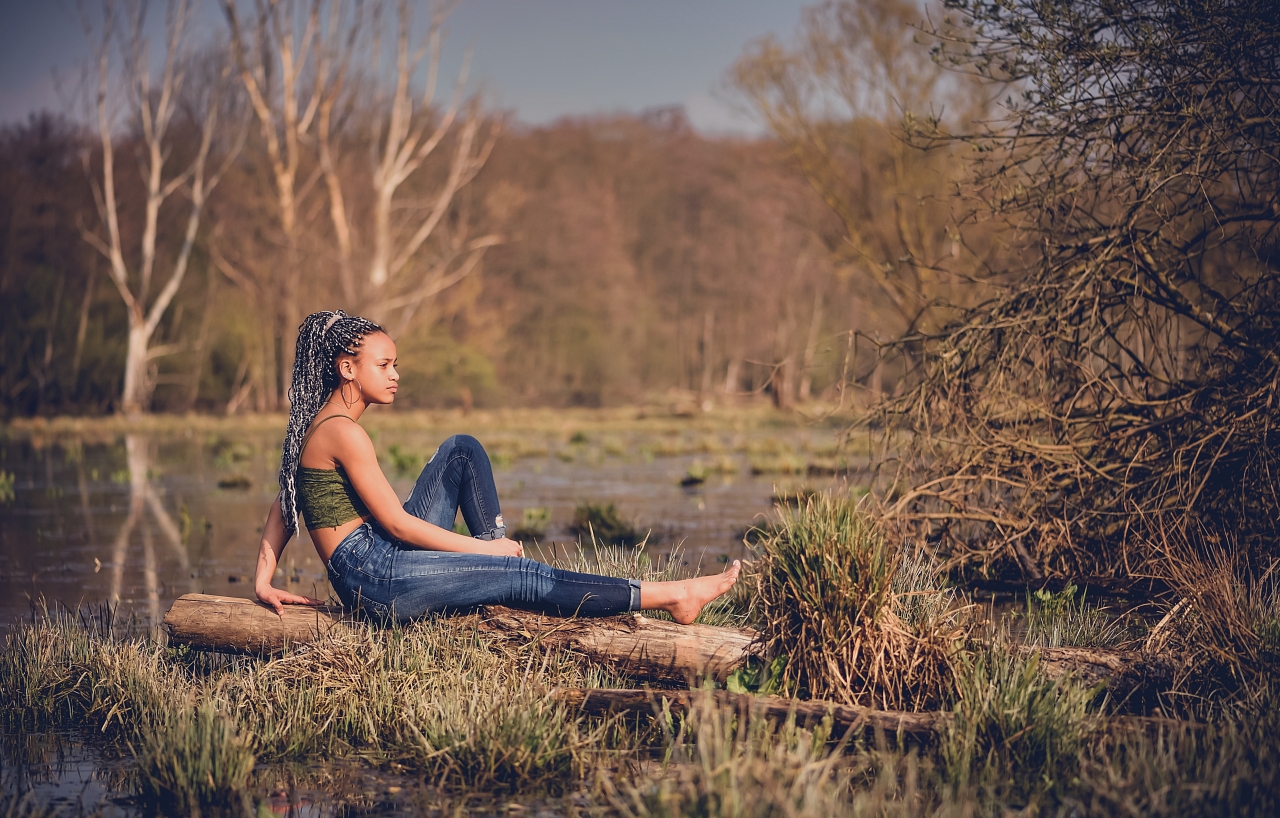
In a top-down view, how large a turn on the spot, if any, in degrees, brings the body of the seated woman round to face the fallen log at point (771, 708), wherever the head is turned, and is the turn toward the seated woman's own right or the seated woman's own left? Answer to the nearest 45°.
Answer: approximately 45° to the seated woman's own right

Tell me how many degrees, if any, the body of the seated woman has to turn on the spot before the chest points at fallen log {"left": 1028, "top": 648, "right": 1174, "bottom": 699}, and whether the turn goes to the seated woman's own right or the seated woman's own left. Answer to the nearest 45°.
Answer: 0° — they already face it

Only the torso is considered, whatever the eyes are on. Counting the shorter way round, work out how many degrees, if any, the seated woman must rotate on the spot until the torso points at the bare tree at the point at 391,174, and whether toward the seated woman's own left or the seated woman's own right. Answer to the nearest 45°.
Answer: approximately 90° to the seated woman's own left

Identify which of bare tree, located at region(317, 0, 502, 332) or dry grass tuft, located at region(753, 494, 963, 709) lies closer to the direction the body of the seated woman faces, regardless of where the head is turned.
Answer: the dry grass tuft

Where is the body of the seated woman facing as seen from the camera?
to the viewer's right

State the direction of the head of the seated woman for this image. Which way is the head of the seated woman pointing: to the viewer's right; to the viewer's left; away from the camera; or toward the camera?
to the viewer's right

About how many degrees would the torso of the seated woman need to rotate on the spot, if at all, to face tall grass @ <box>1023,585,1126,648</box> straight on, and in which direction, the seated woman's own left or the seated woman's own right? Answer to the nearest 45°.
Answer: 0° — they already face it

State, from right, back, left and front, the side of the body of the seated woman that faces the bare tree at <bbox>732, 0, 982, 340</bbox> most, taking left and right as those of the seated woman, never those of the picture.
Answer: left

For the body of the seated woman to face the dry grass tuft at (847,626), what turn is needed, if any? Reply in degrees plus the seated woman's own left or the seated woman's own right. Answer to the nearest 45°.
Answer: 0° — they already face it
